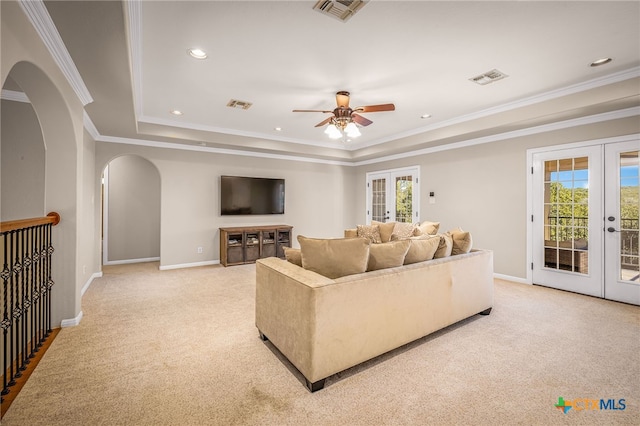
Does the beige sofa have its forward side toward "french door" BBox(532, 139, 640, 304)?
no

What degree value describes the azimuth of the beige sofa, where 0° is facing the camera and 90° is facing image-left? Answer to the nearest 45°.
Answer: approximately 135°

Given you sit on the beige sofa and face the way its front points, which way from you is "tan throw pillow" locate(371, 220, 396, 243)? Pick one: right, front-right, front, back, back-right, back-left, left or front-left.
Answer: front-right

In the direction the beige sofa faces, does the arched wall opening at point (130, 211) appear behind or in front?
in front

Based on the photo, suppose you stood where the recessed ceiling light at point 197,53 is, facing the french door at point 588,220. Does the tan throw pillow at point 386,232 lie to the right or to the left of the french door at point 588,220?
left

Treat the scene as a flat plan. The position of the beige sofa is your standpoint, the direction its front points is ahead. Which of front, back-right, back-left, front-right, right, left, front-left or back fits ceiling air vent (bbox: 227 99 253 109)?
front

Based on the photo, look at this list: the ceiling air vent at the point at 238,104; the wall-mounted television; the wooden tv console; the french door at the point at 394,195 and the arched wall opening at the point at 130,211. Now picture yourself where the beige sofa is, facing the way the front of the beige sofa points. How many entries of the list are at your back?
0

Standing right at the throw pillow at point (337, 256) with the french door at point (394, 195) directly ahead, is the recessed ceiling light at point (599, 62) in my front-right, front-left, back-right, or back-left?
front-right

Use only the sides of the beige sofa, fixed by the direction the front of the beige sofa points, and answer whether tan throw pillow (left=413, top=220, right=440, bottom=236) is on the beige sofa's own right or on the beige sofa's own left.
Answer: on the beige sofa's own right

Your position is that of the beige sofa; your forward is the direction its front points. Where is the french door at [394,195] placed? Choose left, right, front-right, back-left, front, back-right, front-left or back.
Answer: front-right
